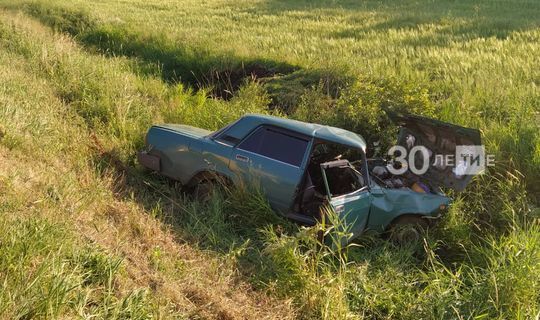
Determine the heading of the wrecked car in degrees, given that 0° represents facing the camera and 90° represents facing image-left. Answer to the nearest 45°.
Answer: approximately 270°
